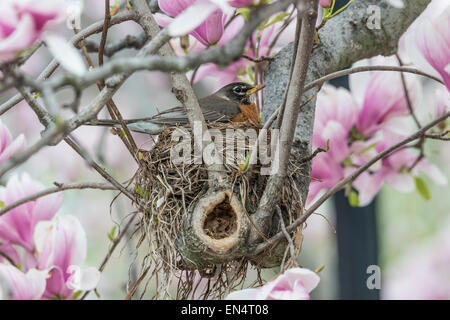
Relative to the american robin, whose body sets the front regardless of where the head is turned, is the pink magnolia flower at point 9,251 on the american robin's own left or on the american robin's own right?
on the american robin's own right

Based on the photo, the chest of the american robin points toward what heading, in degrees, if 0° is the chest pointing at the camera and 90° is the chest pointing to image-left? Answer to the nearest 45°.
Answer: approximately 270°

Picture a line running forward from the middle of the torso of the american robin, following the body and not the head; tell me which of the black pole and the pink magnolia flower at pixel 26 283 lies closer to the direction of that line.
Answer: the black pole

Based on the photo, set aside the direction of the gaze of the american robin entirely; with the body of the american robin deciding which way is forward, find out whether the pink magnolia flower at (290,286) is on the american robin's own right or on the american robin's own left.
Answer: on the american robin's own right
